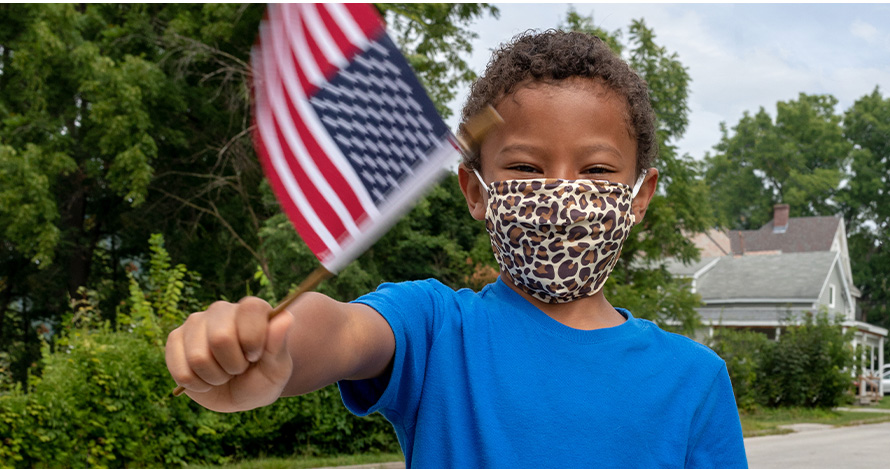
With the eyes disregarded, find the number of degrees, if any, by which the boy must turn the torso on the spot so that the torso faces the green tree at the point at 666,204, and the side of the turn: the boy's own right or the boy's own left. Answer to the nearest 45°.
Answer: approximately 180°

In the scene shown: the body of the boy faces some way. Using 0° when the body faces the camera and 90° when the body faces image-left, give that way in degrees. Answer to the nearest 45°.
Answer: approximately 0°

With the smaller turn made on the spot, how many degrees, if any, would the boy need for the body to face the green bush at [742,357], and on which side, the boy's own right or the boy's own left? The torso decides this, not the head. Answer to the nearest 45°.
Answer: approximately 180°

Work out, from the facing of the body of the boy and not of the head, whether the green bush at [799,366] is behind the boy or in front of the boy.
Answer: behind

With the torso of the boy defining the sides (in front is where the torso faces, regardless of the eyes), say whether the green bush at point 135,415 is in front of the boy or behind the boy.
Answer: behind
